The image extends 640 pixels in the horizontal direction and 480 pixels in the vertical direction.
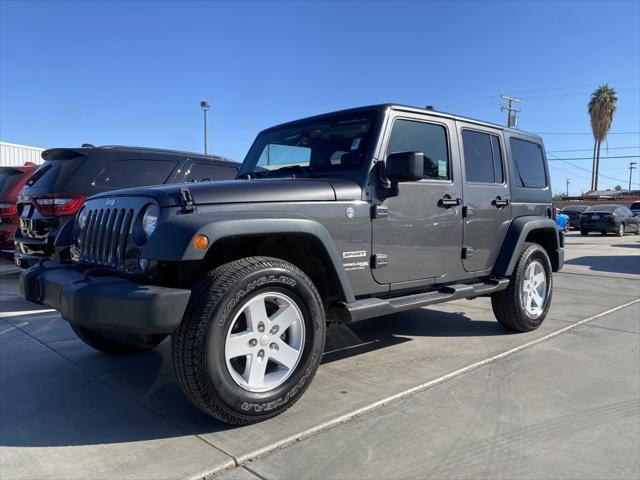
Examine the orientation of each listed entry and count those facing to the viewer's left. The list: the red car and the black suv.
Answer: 0

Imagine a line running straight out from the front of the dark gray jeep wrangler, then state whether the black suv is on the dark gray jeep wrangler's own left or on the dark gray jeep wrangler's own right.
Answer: on the dark gray jeep wrangler's own right

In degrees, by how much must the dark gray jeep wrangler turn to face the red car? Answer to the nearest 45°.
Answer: approximately 90° to its right

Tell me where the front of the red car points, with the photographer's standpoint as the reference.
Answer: facing away from the viewer and to the right of the viewer

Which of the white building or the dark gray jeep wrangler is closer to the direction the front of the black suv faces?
the white building

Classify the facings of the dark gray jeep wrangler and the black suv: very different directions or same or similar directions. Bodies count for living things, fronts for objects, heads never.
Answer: very different directions

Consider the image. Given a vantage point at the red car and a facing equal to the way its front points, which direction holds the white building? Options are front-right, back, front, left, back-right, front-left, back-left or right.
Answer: front-left

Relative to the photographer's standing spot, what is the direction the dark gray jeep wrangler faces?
facing the viewer and to the left of the viewer

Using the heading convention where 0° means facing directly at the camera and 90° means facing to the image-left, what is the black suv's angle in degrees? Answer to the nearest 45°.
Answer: approximately 225°

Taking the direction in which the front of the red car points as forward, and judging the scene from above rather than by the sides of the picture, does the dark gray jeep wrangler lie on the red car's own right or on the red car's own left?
on the red car's own right
